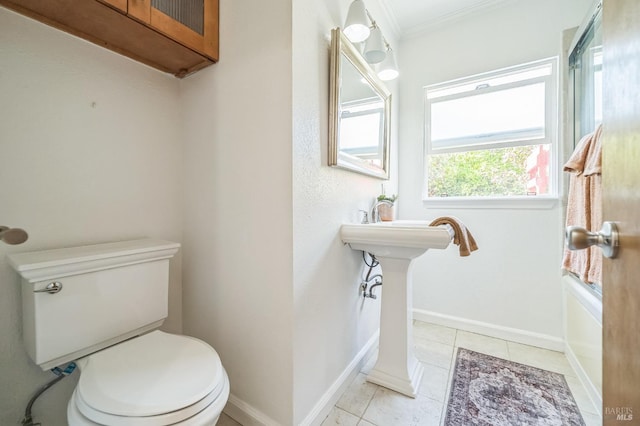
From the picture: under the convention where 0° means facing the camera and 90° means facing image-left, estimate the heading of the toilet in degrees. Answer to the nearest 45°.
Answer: approximately 315°

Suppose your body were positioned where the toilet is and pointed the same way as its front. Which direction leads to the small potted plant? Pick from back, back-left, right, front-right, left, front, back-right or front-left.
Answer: front-left

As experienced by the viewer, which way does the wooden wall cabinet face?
facing the viewer and to the right of the viewer

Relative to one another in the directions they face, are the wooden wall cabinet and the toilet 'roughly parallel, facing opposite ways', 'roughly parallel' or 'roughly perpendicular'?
roughly parallel

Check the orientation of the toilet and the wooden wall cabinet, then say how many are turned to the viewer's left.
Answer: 0
